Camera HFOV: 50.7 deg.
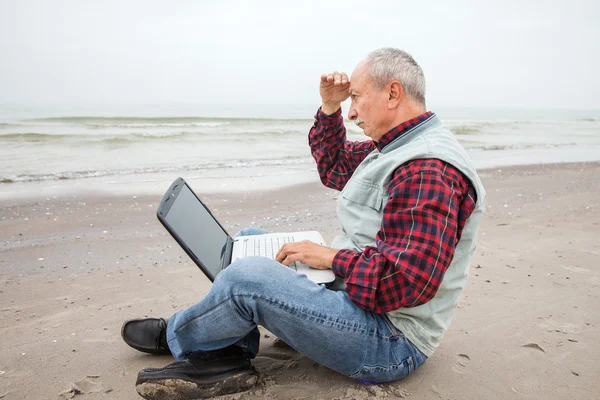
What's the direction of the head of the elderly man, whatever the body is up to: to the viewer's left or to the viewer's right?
to the viewer's left

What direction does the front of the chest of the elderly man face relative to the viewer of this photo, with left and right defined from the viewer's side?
facing to the left of the viewer
